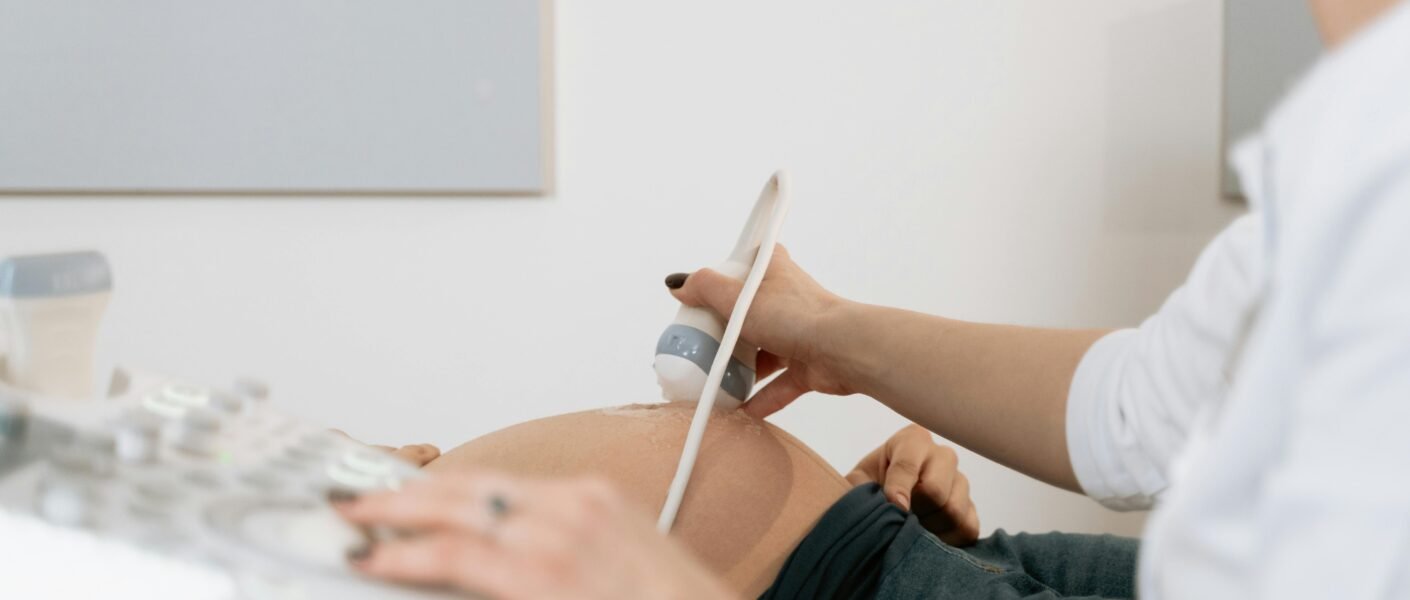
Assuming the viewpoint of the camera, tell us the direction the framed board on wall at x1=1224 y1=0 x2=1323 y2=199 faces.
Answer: facing the viewer

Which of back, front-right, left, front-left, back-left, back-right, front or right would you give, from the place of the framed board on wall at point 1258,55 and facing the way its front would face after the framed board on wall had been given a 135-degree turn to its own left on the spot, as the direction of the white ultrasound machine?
back-right
